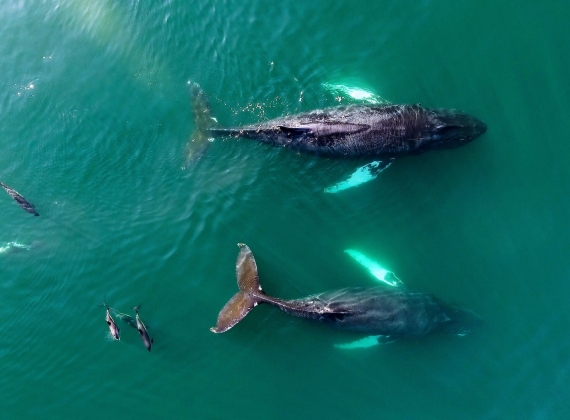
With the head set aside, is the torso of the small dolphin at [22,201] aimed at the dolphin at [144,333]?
yes

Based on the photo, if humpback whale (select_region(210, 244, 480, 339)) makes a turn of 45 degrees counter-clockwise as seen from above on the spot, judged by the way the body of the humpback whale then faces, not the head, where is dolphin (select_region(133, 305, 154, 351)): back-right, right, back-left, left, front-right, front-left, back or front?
back-left

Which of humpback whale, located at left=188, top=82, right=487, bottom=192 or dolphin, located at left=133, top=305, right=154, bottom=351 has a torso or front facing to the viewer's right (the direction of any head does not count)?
the humpback whale

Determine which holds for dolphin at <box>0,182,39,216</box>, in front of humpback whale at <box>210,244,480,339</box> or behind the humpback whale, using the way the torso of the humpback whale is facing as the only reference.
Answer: behind

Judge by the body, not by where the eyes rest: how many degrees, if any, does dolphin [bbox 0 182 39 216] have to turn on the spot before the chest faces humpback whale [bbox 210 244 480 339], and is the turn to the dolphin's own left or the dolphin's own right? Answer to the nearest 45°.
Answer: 0° — it already faces it

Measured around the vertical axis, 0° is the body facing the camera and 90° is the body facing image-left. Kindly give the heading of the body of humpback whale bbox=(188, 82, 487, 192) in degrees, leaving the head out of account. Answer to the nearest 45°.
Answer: approximately 270°

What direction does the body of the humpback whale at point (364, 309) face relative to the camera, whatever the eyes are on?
to the viewer's right

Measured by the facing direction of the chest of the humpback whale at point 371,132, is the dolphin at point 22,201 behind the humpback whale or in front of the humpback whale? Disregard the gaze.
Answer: behind
